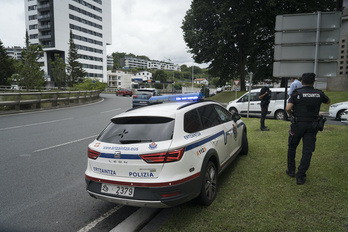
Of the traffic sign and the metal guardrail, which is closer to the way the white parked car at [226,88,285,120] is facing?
the metal guardrail

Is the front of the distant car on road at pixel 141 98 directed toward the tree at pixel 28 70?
no

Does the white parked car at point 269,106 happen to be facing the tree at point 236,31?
no

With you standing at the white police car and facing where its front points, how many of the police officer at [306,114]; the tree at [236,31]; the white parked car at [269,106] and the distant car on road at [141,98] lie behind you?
0

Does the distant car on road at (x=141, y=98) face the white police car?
no

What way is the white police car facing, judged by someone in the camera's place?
facing away from the viewer and to the right of the viewer

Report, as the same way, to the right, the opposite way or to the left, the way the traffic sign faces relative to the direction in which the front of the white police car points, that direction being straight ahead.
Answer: the same way

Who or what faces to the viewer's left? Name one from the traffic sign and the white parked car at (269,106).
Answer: the white parked car

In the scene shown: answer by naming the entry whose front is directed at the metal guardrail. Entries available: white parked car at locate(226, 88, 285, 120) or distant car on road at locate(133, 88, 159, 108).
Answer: the white parked car

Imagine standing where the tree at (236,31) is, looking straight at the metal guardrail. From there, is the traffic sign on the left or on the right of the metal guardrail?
left

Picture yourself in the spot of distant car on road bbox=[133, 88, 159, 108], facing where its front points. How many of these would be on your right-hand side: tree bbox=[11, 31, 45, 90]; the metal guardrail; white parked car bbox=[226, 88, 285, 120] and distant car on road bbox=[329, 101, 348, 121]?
2

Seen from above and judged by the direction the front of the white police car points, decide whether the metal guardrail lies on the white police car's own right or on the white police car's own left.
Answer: on the white police car's own left

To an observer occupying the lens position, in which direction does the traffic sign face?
facing away from the viewer

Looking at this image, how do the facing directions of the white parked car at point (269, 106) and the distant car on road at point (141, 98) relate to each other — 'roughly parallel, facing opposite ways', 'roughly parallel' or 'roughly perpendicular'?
roughly perpendicular

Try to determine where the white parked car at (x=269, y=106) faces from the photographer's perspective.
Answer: facing to the left of the viewer
